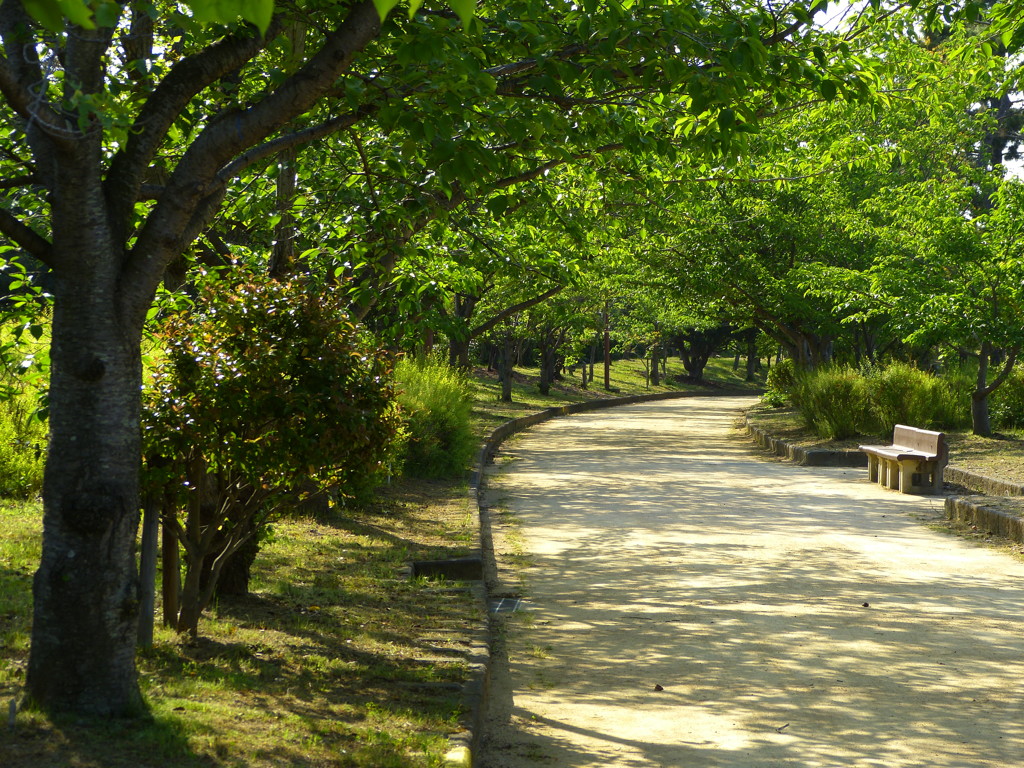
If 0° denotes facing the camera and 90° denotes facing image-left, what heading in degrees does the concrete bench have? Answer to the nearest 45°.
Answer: approximately 45°

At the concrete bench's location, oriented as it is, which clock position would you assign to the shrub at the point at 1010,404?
The shrub is roughly at 5 o'clock from the concrete bench.

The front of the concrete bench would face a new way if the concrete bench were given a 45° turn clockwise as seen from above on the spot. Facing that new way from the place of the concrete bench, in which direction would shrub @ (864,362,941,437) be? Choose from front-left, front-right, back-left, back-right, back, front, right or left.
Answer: right

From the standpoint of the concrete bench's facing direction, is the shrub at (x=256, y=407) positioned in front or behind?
in front

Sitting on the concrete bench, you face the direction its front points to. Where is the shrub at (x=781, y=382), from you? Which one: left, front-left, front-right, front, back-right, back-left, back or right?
back-right

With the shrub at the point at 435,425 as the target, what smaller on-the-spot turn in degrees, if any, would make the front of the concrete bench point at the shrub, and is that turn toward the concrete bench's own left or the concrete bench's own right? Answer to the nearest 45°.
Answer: approximately 45° to the concrete bench's own right

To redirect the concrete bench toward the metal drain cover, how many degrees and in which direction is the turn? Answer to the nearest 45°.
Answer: approximately 45° to its left

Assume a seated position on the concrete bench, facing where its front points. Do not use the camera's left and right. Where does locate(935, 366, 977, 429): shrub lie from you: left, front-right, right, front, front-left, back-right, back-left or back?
back-right

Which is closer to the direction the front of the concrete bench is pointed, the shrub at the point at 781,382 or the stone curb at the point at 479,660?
the stone curb

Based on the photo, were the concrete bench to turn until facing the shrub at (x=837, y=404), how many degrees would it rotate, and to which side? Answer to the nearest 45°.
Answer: approximately 135° to its right

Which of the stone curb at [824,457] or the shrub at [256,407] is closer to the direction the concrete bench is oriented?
the shrub
